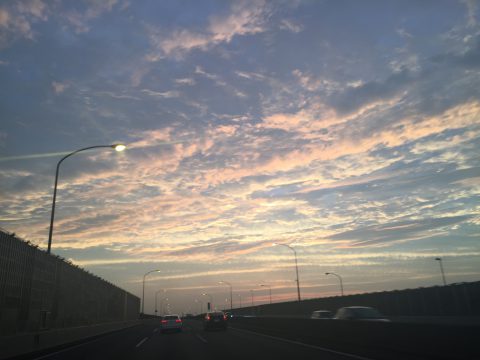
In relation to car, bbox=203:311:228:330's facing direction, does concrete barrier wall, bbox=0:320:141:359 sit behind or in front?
behind

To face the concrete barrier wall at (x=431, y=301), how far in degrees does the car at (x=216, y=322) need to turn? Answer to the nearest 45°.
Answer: approximately 90° to its right

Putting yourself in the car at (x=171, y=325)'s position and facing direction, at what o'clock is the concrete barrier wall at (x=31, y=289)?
The concrete barrier wall is roughly at 7 o'clock from the car.

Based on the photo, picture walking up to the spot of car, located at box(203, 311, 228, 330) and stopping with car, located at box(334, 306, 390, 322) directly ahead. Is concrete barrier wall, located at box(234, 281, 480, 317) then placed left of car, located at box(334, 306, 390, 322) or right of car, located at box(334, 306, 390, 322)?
left

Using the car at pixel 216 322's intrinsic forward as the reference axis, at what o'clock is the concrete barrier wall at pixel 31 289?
The concrete barrier wall is roughly at 7 o'clock from the car.

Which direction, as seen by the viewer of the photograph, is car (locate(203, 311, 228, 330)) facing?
facing away from the viewer

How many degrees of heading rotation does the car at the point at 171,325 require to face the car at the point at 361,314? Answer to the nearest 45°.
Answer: approximately 135° to its right

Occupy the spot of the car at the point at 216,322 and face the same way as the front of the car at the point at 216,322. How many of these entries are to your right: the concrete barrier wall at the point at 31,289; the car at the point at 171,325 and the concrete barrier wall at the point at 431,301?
1

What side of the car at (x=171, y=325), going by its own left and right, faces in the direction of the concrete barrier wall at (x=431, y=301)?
right

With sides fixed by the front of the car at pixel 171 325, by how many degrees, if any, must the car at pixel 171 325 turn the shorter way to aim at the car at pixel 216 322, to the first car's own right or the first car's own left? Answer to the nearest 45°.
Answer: approximately 90° to the first car's own right

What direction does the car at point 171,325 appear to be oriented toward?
away from the camera

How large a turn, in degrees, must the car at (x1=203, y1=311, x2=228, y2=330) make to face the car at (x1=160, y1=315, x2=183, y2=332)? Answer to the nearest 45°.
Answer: approximately 90° to its left

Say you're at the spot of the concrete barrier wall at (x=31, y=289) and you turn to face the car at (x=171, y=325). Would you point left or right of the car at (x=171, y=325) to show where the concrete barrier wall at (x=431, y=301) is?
right
